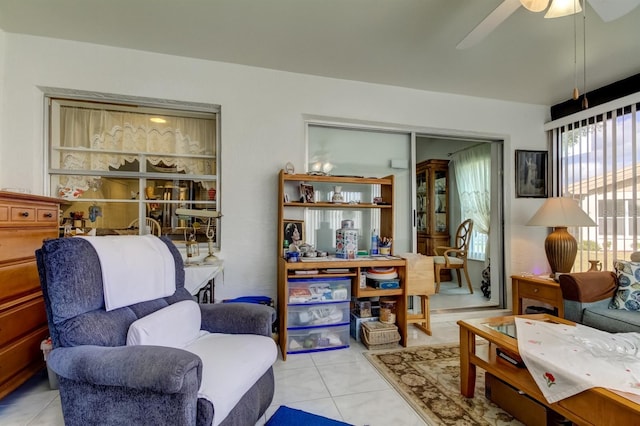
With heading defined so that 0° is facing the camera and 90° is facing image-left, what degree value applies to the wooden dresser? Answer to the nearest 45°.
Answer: approximately 315°

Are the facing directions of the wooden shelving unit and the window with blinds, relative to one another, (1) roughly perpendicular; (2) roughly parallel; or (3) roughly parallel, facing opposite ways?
roughly perpendicular

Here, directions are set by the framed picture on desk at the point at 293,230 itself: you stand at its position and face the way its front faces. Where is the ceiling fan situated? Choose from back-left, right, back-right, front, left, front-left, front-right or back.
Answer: front-left

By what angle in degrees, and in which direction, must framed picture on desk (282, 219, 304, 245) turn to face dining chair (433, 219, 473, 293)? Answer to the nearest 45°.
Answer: approximately 135° to its left

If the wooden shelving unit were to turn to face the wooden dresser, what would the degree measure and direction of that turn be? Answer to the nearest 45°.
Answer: approximately 45° to its right

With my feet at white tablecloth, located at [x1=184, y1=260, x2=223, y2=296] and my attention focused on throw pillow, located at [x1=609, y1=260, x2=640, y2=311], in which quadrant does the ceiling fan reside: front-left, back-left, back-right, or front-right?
front-right

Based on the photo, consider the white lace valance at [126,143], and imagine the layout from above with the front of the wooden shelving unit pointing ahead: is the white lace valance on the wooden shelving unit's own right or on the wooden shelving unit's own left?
on the wooden shelving unit's own right

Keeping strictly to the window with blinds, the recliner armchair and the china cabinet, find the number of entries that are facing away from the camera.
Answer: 0

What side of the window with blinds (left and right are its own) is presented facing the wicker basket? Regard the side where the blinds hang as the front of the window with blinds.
front

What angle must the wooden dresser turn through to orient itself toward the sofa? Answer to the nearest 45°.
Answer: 0° — it already faces it

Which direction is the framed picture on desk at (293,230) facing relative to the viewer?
toward the camera

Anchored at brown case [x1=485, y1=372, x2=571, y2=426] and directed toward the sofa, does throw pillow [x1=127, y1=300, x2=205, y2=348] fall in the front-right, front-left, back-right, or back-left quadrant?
back-left

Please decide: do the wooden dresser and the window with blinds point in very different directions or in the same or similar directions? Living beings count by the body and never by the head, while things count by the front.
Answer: very different directions

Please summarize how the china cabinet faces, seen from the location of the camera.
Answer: facing the viewer and to the left of the viewer
